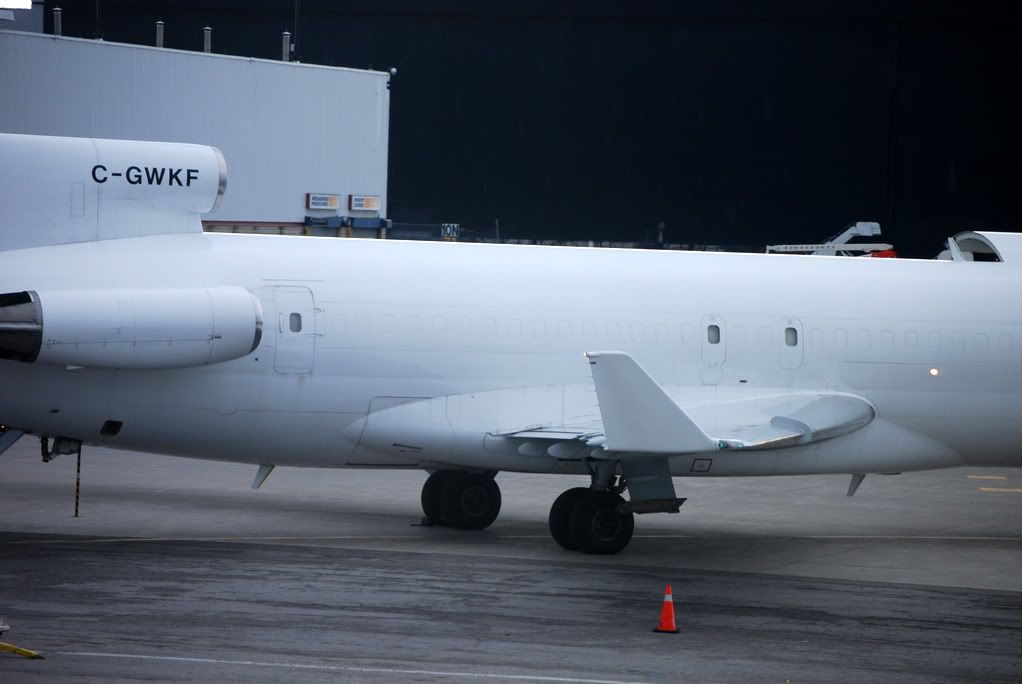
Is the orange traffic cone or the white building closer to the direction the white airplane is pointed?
the orange traffic cone

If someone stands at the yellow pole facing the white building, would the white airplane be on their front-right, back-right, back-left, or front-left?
front-right

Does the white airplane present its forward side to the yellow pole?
no

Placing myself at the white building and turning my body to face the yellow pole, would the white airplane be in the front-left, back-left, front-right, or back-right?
front-left

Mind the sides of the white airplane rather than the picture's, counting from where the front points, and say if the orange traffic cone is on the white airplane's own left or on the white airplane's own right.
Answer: on the white airplane's own right

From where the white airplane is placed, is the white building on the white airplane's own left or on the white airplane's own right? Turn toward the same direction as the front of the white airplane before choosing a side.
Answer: on the white airplane's own left

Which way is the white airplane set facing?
to the viewer's right
